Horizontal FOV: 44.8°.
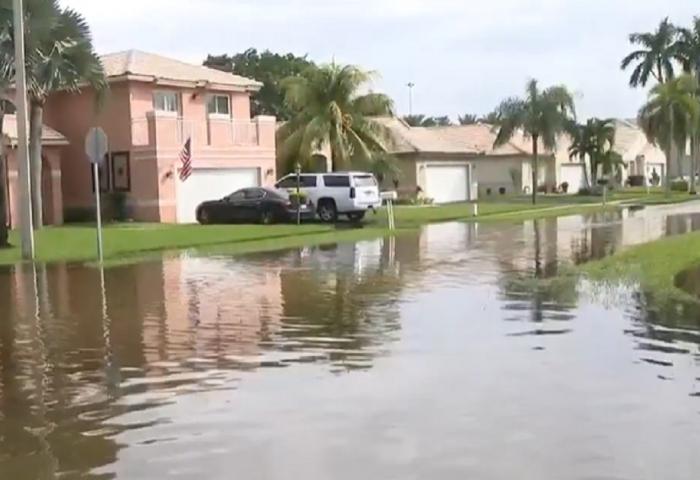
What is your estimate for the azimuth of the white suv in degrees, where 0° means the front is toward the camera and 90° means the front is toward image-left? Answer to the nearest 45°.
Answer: approximately 135°

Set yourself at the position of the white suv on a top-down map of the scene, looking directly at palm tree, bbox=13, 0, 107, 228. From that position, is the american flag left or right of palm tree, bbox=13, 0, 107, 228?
right

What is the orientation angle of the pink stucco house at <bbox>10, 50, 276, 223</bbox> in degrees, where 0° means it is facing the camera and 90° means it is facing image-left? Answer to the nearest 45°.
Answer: approximately 315°

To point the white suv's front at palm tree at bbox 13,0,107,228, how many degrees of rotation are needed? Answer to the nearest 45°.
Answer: approximately 90° to its left

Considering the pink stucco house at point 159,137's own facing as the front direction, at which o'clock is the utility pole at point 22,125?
The utility pole is roughly at 2 o'clock from the pink stucco house.

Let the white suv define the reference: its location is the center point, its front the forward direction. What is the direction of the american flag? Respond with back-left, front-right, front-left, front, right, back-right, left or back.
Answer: front-left

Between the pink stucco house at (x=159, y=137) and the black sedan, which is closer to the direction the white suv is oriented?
the pink stucco house

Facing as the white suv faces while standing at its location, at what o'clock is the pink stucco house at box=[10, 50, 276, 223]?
The pink stucco house is roughly at 11 o'clock from the white suv.

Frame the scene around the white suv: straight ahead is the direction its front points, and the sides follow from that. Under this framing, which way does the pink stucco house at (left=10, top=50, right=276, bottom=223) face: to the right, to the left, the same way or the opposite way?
the opposite way

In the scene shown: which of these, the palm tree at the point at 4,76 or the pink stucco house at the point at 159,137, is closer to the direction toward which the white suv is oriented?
the pink stucco house

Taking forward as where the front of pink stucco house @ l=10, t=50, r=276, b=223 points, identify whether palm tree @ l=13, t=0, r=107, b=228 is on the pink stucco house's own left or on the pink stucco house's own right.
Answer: on the pink stucco house's own right

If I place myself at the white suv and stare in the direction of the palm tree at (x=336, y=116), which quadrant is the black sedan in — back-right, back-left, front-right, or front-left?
back-left

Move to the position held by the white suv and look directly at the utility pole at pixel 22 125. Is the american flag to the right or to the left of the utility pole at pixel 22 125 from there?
right

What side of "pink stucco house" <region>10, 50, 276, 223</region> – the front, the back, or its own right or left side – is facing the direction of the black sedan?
front
